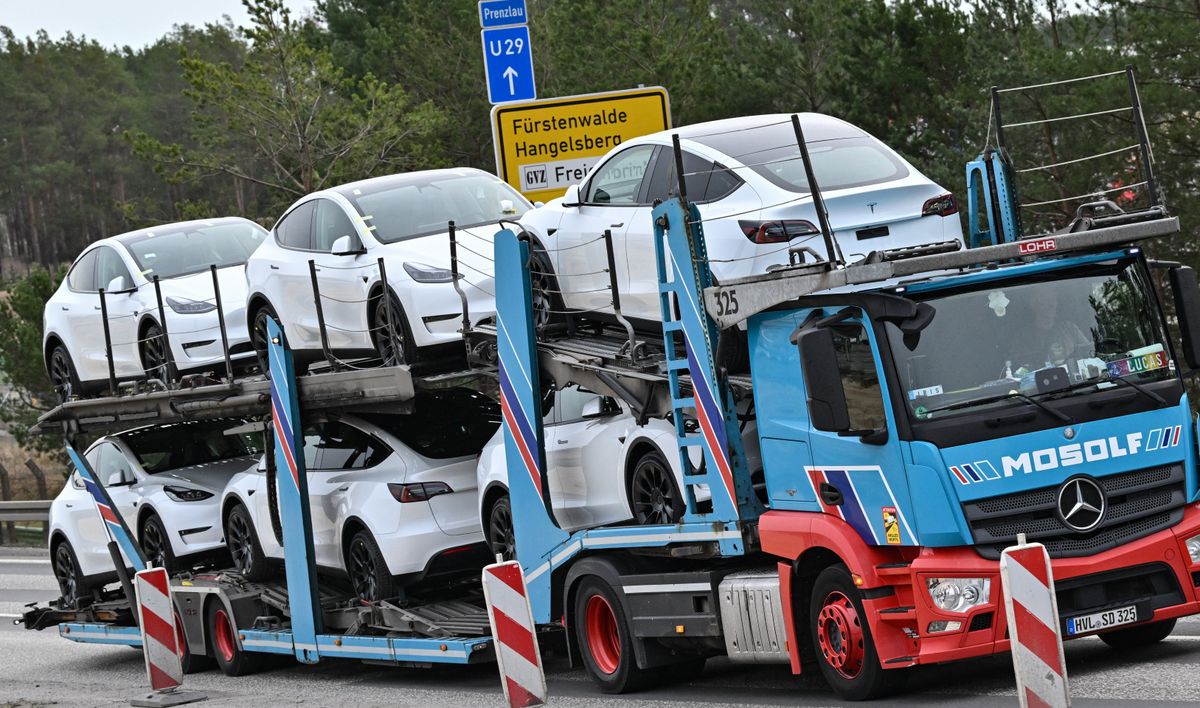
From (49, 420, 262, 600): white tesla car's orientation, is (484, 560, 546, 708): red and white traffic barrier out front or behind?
out front

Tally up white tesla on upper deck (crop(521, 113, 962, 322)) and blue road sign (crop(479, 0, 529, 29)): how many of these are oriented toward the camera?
1

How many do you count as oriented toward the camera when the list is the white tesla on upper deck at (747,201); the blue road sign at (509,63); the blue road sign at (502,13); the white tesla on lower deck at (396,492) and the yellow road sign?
3

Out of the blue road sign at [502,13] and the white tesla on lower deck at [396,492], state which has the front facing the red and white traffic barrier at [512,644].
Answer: the blue road sign

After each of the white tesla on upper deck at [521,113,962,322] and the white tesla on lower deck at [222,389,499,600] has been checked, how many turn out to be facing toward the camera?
0

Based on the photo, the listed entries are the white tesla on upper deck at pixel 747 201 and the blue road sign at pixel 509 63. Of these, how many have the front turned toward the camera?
1

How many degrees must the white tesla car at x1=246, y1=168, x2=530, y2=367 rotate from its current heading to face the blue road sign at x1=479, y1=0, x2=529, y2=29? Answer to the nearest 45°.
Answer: approximately 90° to its left

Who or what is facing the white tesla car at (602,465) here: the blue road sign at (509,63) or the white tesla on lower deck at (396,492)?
the blue road sign

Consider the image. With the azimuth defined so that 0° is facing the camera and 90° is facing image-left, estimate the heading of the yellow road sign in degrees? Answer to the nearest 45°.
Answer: approximately 0°

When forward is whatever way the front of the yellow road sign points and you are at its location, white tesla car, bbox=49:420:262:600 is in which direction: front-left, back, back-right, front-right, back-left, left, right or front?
right

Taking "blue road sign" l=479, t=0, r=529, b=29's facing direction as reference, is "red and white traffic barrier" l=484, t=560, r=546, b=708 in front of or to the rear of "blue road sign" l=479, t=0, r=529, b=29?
in front
